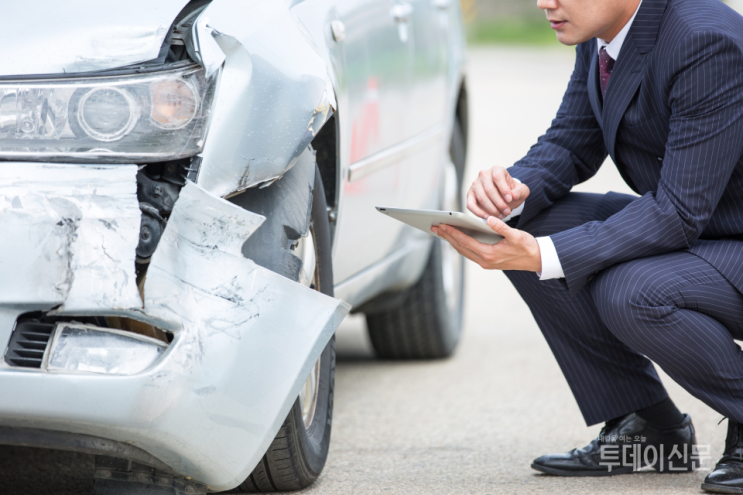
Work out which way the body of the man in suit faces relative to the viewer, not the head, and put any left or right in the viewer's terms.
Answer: facing the viewer and to the left of the viewer

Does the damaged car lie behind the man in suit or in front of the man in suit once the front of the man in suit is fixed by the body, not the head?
in front
